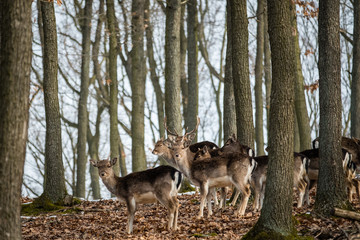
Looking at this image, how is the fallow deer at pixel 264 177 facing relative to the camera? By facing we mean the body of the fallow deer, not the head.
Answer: to the viewer's left

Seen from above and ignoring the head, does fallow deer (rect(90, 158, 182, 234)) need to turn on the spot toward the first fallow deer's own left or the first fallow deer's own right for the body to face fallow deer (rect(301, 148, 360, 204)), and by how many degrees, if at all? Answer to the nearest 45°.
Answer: approximately 180°

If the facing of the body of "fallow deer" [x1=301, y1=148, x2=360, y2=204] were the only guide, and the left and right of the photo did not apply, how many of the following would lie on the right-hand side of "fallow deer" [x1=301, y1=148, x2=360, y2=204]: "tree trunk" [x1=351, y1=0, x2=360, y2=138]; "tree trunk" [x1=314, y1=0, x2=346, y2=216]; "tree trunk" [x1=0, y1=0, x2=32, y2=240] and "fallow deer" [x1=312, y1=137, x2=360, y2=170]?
2

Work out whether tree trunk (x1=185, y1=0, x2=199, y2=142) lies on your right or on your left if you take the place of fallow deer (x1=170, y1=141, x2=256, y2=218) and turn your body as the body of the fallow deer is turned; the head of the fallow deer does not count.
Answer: on your right

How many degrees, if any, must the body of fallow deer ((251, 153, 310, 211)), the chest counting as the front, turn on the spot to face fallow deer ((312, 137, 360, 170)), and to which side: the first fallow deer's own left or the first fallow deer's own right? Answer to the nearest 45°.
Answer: approximately 135° to the first fallow deer's own right

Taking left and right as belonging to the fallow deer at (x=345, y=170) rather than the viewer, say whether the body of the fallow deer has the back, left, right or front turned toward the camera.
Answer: left

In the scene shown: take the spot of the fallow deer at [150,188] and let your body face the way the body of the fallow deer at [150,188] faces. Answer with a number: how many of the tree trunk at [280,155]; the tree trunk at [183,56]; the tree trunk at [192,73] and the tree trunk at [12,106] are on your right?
2

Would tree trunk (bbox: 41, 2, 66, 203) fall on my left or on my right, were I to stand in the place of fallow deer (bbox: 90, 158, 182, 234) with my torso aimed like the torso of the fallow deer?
on my right

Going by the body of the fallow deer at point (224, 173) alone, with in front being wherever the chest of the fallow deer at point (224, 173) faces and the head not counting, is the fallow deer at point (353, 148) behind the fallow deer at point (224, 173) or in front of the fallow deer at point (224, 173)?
behind

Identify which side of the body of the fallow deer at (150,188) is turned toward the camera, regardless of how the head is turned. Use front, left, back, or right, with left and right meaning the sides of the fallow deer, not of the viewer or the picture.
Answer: left

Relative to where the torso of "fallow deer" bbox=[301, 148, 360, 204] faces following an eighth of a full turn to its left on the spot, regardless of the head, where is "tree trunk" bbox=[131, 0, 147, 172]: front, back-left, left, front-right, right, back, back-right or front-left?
right

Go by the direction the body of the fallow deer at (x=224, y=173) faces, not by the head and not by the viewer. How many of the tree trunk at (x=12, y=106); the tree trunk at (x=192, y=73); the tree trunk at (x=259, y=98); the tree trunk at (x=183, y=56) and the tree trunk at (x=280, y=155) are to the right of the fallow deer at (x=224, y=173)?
3
